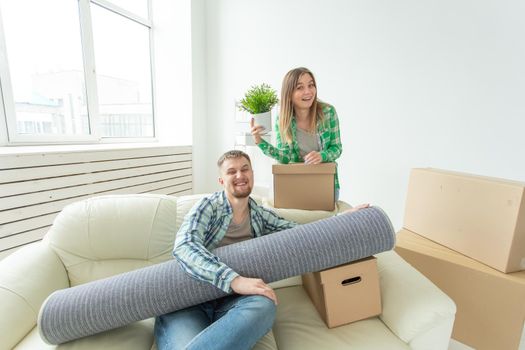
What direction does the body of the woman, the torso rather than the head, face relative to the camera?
toward the camera

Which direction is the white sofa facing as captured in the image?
toward the camera

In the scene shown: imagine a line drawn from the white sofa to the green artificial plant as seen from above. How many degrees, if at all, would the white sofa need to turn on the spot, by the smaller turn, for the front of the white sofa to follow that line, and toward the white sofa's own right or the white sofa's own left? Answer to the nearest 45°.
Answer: approximately 135° to the white sofa's own left

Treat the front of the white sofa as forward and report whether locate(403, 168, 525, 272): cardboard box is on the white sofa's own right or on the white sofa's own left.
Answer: on the white sofa's own left

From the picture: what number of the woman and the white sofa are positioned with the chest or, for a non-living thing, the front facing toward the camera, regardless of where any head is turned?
2

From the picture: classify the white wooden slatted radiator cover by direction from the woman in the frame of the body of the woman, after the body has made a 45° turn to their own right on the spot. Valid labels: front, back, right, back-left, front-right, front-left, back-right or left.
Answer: front-right

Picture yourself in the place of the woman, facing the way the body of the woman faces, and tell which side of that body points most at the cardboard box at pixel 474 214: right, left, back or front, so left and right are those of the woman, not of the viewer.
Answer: left

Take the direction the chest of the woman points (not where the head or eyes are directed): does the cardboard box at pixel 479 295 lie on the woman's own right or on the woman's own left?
on the woman's own left

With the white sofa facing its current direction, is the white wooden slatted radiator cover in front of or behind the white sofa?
behind

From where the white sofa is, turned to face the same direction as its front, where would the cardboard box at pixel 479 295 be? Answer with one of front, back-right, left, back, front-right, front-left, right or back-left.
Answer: left

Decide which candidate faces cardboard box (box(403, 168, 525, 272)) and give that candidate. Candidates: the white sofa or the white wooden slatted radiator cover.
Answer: the white wooden slatted radiator cover

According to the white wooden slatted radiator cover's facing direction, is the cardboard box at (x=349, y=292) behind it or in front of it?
in front
